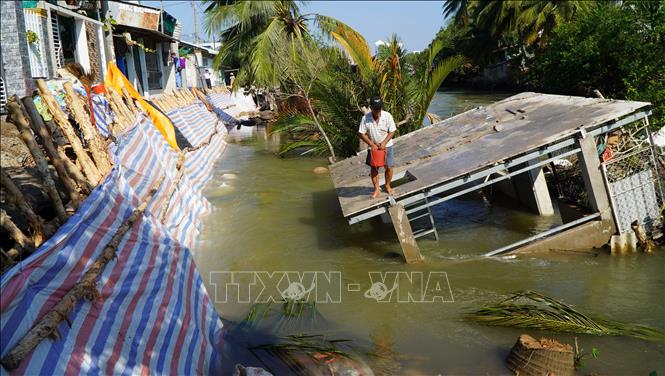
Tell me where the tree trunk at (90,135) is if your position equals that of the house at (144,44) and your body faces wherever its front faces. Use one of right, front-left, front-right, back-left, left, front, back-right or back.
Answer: front-right

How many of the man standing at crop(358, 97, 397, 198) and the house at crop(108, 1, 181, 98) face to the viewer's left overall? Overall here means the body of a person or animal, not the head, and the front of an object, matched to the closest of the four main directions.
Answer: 0

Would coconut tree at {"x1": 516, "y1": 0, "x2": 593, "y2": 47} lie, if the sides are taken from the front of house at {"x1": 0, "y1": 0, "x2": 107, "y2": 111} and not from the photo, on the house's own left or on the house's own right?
on the house's own left

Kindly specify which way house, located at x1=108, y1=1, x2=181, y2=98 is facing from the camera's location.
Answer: facing the viewer and to the right of the viewer

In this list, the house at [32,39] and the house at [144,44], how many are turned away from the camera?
0

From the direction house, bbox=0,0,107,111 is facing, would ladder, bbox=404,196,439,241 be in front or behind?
in front

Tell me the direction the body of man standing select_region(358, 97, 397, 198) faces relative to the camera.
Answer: toward the camera

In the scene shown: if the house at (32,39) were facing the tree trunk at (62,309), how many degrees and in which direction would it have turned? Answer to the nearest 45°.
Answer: approximately 45° to its right

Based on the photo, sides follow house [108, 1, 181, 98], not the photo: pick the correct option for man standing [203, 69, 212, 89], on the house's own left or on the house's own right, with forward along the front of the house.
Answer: on the house's own left

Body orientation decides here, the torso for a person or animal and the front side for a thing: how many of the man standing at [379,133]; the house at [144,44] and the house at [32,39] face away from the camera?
0

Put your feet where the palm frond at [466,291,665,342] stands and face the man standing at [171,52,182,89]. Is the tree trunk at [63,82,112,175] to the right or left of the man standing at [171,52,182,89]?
left

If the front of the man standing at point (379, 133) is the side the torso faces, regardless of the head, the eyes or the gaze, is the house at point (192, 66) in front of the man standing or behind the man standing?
behind
